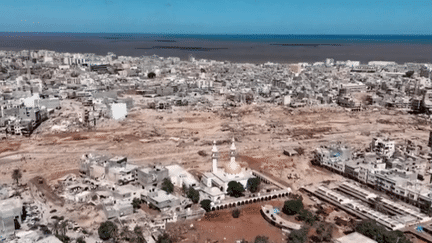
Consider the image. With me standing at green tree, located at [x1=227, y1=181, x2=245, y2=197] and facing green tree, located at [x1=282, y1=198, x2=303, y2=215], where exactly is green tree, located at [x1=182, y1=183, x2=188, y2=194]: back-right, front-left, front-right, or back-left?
back-right

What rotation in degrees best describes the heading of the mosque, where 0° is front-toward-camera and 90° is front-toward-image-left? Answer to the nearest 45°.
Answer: approximately 45°

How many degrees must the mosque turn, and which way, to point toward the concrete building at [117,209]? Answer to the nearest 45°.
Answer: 0° — it already faces it

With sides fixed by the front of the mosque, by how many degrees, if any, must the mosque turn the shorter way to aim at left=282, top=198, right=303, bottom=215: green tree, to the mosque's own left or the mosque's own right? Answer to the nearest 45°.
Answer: approximately 90° to the mosque's own left

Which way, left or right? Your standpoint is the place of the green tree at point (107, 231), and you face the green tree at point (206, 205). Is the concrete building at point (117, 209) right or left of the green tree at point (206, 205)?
left

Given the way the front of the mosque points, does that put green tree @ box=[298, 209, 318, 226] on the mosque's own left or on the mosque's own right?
on the mosque's own left

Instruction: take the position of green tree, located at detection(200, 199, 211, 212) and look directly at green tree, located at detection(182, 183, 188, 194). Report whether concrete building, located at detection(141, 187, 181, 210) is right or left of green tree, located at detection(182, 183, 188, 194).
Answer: left

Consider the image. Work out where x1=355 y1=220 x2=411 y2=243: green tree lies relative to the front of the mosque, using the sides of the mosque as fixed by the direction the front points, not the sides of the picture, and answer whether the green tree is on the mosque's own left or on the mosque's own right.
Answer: on the mosque's own left

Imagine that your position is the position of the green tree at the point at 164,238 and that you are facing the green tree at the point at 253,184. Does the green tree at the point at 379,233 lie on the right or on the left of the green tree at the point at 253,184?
right
